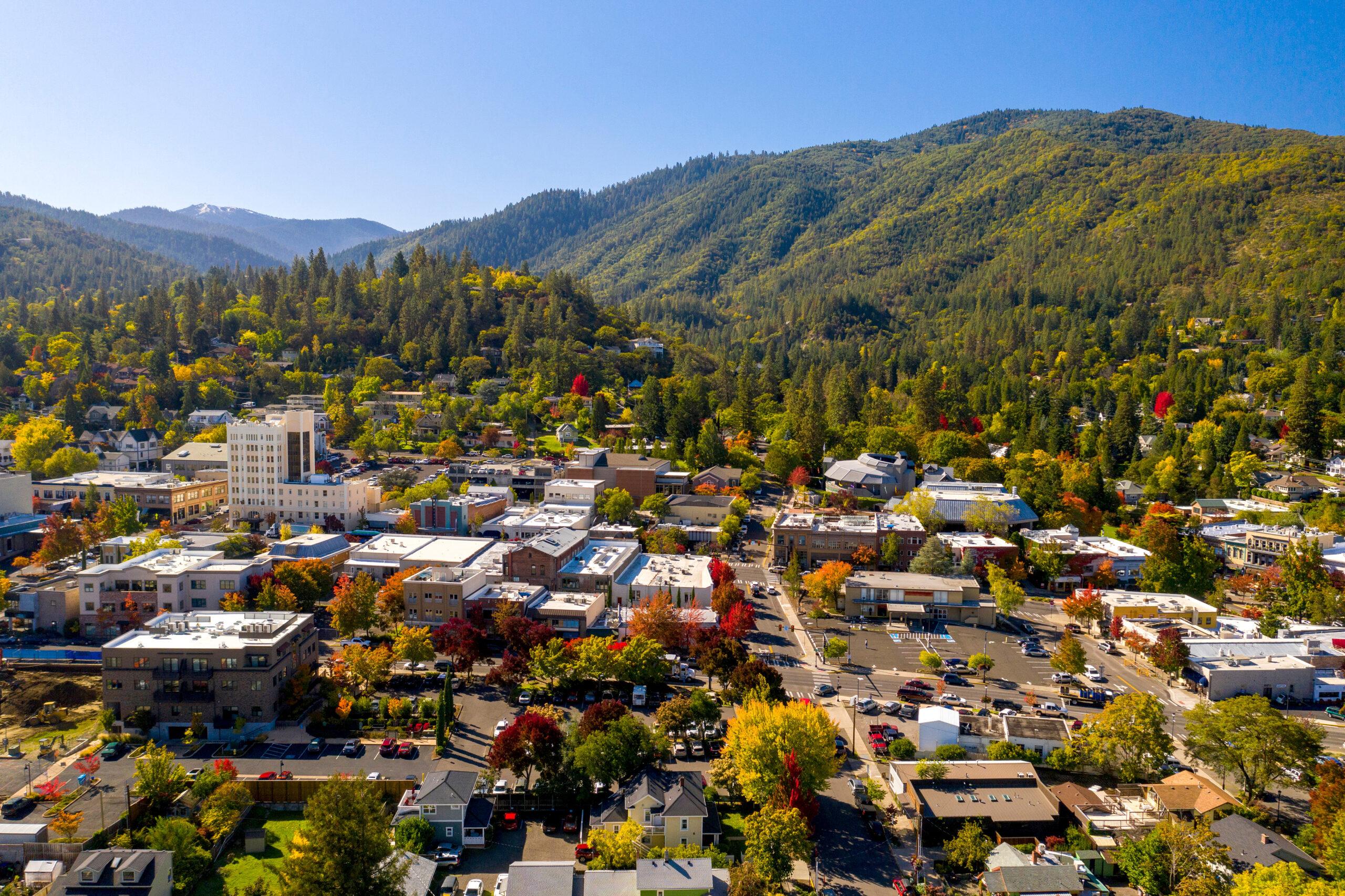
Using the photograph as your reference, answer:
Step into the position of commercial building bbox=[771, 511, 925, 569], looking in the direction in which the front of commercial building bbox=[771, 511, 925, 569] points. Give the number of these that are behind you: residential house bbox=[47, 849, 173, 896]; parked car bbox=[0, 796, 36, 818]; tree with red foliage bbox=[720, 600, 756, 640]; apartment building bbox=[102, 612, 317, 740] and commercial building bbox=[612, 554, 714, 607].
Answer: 0

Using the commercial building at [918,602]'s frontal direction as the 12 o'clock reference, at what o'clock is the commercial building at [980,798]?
The commercial building at [980,798] is roughly at 12 o'clock from the commercial building at [918,602].

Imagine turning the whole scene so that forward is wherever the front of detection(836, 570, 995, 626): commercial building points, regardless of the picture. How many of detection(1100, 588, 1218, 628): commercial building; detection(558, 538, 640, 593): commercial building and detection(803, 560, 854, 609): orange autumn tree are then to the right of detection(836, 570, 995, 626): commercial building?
2

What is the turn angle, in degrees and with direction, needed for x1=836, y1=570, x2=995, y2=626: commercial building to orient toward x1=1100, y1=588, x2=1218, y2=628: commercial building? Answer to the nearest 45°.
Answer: approximately 90° to its left

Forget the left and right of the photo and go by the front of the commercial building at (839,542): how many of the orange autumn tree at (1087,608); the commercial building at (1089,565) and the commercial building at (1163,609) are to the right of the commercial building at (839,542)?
0

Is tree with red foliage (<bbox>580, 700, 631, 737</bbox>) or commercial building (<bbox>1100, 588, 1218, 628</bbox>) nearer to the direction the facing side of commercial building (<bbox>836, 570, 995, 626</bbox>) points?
the tree with red foliage

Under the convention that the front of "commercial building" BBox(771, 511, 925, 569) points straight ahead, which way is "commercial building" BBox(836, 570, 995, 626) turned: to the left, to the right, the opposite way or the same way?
the same way

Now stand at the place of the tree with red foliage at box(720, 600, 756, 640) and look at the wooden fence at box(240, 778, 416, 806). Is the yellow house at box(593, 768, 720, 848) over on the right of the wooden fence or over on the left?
left

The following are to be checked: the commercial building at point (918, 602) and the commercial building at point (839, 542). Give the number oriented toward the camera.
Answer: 2

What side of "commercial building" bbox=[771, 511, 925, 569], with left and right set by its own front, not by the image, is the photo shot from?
front

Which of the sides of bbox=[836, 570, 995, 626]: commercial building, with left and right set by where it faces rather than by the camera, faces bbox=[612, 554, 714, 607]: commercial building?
right

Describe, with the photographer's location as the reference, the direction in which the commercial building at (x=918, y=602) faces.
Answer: facing the viewer

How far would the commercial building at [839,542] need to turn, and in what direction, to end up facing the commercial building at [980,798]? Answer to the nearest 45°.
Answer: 0° — it already faces it

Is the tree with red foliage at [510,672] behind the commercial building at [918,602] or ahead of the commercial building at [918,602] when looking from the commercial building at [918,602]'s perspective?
ahead

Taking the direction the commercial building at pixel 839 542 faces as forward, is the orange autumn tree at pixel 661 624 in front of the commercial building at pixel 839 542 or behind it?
in front

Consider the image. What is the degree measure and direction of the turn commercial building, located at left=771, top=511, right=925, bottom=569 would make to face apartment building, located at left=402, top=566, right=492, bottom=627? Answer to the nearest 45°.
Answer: approximately 45° to its right

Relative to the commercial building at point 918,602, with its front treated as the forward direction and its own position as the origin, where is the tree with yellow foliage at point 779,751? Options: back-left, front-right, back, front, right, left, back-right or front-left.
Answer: front

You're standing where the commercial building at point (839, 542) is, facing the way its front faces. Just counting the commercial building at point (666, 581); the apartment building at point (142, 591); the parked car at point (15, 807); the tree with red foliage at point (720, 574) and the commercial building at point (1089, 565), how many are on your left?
1
